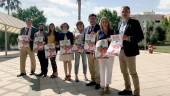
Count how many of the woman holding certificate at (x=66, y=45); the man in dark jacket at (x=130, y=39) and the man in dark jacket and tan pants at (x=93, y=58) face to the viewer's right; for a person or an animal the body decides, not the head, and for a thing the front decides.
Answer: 0

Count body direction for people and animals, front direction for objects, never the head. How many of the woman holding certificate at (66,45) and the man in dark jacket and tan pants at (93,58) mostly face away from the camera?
0

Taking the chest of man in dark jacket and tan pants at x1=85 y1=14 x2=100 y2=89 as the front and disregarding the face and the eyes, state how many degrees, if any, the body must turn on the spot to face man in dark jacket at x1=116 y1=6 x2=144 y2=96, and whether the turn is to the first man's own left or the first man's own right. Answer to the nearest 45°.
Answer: approximately 90° to the first man's own left

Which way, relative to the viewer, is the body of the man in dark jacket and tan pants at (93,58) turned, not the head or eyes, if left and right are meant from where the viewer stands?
facing the viewer and to the left of the viewer

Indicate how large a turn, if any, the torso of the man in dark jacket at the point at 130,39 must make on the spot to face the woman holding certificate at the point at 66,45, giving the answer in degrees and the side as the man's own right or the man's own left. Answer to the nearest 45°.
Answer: approximately 90° to the man's own right

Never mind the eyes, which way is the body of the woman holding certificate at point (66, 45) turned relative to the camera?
toward the camera

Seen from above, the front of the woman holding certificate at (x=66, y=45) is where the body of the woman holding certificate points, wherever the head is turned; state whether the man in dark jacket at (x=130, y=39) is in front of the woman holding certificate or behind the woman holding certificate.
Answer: in front

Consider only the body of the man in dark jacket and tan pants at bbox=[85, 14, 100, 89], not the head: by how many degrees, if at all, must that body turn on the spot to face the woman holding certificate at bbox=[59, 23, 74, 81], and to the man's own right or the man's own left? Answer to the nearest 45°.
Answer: approximately 90° to the man's own right
